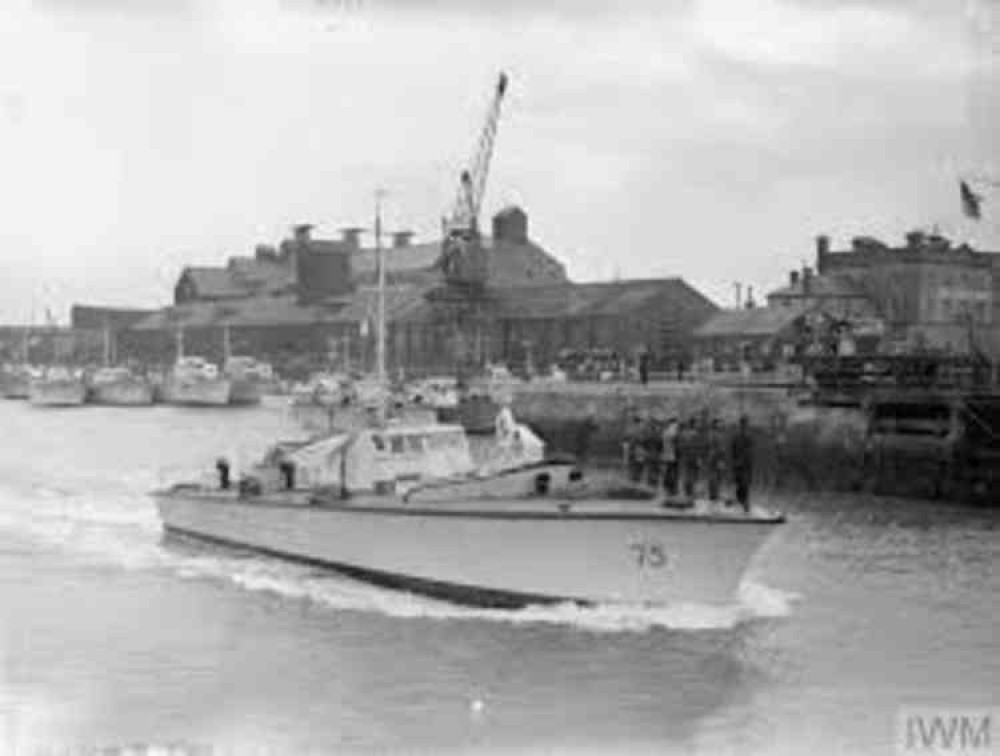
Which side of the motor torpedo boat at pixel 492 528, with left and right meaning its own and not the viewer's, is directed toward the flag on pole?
left

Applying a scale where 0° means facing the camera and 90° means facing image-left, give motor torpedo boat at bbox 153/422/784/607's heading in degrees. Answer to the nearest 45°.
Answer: approximately 315°
